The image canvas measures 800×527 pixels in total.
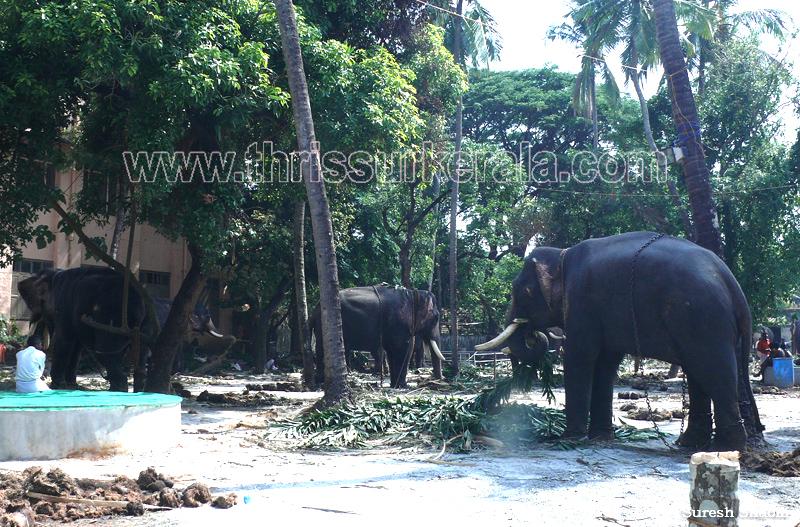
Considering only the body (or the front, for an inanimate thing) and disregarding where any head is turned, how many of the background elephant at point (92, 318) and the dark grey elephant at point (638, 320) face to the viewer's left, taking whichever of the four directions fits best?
2

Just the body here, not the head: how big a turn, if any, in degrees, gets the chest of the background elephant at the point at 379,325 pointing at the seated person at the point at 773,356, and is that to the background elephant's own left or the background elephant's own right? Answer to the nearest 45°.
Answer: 0° — it already faces them

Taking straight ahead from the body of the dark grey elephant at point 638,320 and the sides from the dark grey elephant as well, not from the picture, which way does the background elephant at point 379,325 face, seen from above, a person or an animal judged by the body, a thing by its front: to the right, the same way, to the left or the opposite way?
the opposite way

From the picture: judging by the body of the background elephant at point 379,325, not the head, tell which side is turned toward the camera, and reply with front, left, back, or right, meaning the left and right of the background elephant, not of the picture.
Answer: right

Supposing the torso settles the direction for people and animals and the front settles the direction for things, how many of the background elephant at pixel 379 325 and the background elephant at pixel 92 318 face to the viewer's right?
1

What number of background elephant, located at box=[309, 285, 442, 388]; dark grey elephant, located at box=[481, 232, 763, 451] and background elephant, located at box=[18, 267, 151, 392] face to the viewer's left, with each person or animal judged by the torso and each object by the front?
2

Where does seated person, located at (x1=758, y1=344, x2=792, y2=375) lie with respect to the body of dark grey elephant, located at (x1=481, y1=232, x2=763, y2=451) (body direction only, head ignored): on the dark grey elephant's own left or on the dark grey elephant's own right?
on the dark grey elephant's own right

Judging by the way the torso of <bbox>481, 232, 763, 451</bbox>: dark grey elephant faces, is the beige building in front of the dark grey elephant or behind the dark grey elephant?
in front

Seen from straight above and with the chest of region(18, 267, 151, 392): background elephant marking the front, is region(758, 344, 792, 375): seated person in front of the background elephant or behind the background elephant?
behind

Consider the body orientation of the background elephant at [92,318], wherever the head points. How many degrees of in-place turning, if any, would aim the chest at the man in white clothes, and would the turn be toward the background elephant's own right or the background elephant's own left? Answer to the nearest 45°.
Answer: approximately 90° to the background elephant's own left

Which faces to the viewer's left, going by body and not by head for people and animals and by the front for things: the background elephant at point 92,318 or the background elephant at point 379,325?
the background elephant at point 92,318

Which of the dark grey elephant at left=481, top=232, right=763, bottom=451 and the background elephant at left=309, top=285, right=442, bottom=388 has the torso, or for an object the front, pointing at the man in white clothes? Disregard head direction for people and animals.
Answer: the dark grey elephant

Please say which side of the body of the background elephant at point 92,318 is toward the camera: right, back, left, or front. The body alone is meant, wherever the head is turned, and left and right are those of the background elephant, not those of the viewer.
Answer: left

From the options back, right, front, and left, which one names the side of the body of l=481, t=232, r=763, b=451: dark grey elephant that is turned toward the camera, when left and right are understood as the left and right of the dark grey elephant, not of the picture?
left

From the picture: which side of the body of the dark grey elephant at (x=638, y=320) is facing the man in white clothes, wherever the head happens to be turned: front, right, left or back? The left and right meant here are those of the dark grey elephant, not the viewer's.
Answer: front
